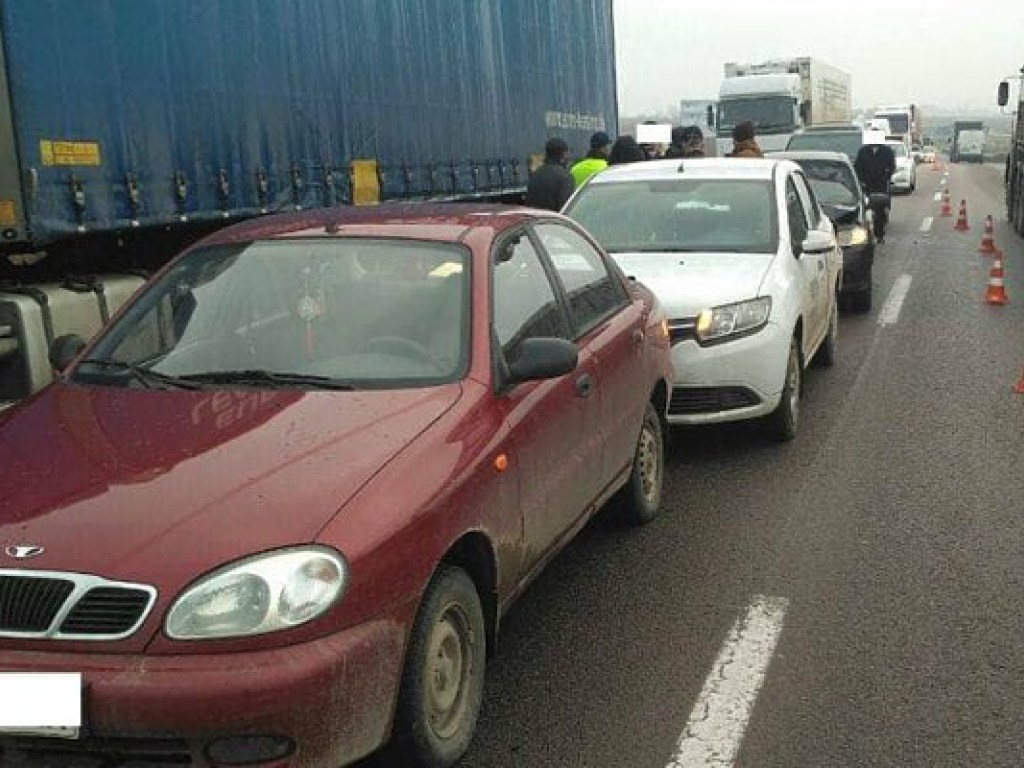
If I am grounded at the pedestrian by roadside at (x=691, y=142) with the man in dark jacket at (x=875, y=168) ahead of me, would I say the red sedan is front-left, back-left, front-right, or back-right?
back-right

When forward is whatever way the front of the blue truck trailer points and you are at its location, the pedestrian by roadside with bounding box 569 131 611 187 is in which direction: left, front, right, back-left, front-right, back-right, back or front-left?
back

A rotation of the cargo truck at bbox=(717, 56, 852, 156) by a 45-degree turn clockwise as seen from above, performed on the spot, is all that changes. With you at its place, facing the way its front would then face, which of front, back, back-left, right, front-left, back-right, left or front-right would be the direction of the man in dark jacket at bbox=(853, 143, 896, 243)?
left

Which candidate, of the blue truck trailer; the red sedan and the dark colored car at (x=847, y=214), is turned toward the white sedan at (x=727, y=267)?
the dark colored car

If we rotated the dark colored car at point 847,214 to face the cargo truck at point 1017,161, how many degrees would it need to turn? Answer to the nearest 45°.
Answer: approximately 180°

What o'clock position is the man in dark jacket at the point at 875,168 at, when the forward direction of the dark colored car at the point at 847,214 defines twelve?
The man in dark jacket is roughly at 6 o'clock from the dark colored car.

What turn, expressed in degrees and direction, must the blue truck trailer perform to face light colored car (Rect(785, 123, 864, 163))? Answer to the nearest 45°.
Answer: approximately 180°

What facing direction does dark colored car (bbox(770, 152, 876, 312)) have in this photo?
toward the camera

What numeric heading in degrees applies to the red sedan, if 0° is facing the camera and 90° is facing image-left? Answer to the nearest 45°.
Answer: approximately 45°
